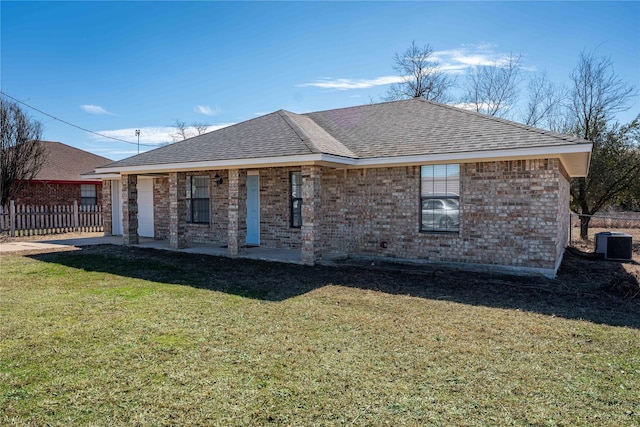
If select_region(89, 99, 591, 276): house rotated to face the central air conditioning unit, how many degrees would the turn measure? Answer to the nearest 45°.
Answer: approximately 135° to its left

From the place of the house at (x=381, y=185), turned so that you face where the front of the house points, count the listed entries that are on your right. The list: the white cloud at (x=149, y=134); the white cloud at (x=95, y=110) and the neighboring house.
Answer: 3

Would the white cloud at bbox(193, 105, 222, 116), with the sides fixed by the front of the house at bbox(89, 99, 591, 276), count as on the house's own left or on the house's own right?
on the house's own right

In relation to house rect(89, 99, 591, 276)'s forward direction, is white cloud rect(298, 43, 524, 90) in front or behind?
behind

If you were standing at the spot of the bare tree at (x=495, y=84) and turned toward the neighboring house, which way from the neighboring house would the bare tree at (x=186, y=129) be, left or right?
right

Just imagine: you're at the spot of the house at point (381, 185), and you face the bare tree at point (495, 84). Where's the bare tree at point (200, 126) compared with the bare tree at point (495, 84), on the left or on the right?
left

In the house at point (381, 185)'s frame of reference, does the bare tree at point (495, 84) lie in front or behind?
behind

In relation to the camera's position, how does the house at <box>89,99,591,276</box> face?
facing the viewer and to the left of the viewer

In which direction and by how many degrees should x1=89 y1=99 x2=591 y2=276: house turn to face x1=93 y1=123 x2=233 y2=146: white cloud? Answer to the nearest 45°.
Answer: approximately 90° to its right

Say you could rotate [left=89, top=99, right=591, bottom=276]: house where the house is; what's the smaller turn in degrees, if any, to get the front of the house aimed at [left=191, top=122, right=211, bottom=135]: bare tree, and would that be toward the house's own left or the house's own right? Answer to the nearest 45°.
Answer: approximately 90° to the house's own right

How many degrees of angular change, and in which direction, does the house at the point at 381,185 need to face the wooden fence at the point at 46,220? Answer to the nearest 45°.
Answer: approximately 90° to its right

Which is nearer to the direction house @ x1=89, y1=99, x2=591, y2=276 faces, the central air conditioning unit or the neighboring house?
the neighboring house
